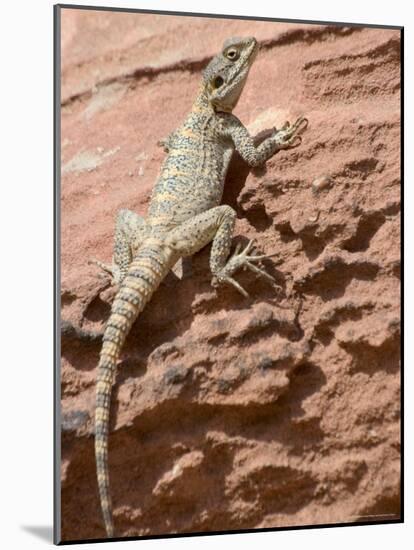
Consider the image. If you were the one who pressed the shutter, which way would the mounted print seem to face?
facing the viewer and to the right of the viewer
